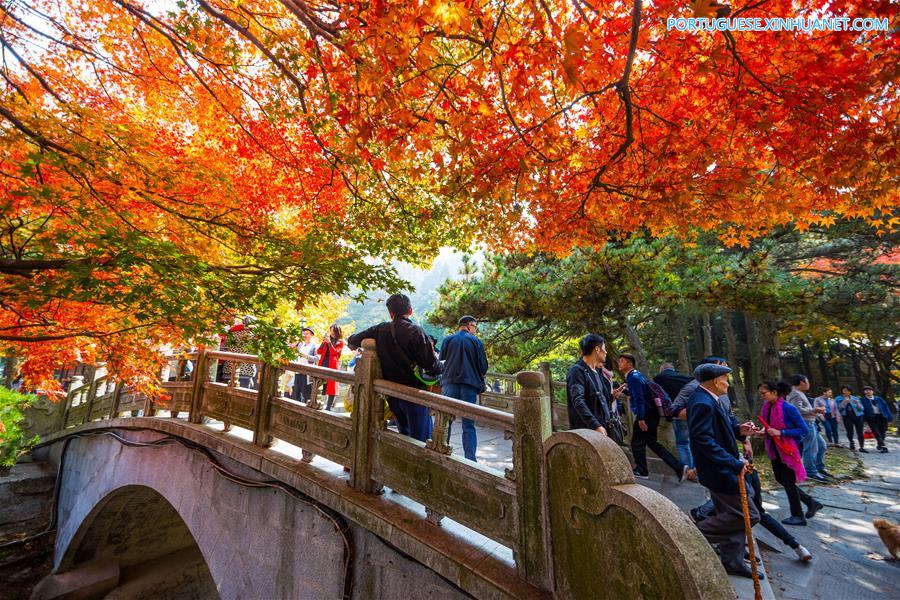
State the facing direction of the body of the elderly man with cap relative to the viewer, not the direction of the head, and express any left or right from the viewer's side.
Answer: facing to the right of the viewer

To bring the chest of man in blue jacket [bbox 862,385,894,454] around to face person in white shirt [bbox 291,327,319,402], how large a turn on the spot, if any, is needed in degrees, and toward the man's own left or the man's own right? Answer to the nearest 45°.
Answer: approximately 45° to the man's own right

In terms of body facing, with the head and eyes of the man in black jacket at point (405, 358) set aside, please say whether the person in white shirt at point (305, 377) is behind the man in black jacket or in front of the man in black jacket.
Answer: in front

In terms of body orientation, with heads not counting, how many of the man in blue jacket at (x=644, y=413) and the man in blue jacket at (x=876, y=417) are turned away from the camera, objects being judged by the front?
0

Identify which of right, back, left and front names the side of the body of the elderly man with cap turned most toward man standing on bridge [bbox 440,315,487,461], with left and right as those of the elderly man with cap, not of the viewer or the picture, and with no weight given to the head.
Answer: back

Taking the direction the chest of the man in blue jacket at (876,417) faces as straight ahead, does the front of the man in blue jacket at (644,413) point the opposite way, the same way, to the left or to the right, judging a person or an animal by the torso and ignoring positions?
to the right

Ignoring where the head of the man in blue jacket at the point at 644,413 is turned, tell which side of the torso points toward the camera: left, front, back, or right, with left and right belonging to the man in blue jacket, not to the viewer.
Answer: left

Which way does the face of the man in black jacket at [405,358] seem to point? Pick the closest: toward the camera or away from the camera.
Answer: away from the camera

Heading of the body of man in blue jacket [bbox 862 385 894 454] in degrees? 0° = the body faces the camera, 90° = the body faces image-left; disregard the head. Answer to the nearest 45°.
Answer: approximately 0°

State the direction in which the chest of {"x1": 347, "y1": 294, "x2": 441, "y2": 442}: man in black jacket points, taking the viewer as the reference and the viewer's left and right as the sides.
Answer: facing away from the viewer

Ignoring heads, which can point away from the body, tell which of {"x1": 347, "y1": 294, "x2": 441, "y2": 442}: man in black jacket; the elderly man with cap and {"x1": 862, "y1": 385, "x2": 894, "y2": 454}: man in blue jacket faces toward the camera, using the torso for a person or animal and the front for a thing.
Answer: the man in blue jacket

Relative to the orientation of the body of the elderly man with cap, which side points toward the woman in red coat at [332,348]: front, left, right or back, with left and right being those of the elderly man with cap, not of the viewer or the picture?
back
